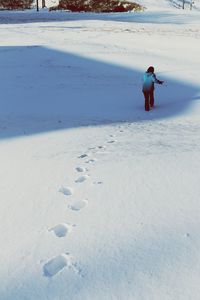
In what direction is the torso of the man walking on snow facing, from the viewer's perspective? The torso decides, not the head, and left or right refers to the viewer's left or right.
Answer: facing away from the viewer and to the right of the viewer
